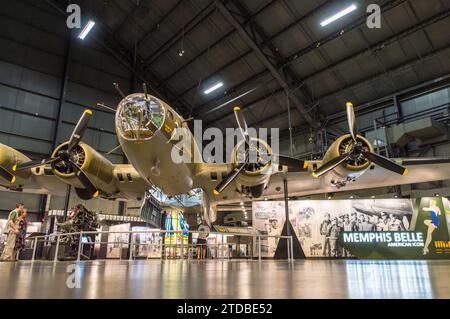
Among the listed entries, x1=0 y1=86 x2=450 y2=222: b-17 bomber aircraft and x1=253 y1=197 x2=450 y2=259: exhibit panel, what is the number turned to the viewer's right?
0

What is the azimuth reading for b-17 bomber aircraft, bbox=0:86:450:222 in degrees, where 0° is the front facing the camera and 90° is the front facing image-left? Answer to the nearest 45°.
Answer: approximately 45°

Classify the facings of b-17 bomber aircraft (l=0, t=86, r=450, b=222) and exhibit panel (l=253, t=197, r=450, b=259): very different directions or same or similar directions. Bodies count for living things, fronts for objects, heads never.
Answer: same or similar directions

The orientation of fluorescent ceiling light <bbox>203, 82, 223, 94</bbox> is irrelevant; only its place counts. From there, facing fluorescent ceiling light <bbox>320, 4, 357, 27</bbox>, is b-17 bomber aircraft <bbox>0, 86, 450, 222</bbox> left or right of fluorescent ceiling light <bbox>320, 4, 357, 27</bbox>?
right

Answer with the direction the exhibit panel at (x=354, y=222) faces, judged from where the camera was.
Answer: facing the viewer
